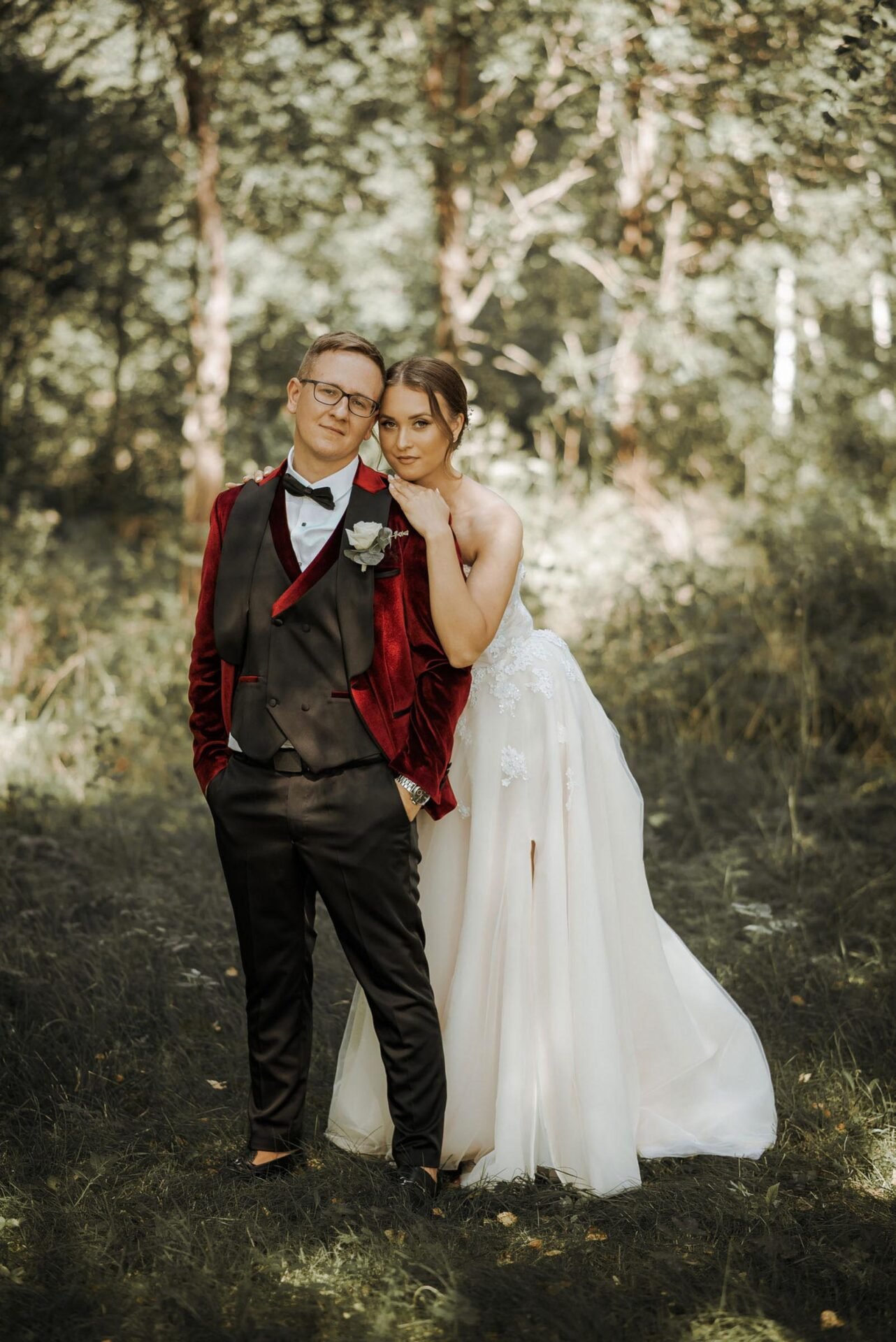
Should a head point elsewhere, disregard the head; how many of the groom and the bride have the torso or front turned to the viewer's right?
0

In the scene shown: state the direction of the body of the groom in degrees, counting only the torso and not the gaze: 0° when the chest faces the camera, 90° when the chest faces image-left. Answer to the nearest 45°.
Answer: approximately 0°

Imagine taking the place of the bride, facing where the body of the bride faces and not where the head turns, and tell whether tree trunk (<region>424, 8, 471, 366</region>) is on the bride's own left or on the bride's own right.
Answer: on the bride's own right

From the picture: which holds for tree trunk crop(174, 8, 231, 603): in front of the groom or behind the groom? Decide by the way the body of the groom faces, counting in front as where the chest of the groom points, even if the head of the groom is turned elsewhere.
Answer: behind

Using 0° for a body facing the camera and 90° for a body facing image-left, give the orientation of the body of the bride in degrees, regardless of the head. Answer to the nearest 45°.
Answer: approximately 45°

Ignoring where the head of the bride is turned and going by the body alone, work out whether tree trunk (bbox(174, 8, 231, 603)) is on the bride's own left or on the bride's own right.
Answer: on the bride's own right

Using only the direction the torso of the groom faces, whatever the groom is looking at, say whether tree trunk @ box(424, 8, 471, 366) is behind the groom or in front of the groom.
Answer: behind
